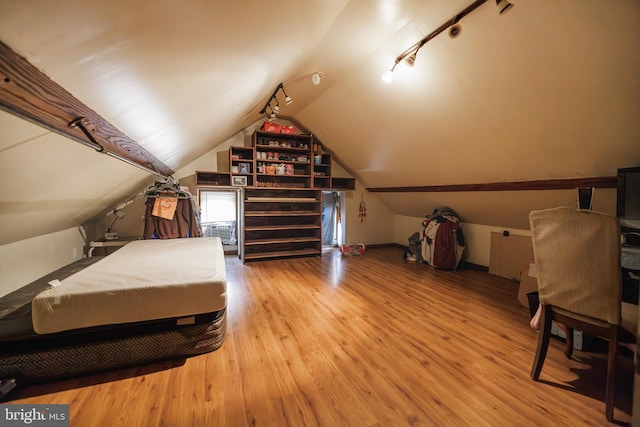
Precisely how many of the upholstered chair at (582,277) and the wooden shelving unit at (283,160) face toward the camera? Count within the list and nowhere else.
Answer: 1

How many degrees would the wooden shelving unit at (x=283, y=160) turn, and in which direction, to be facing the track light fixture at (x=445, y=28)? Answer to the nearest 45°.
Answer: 0° — it already faces it

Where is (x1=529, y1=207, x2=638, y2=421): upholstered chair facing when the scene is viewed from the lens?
facing away from the viewer and to the right of the viewer

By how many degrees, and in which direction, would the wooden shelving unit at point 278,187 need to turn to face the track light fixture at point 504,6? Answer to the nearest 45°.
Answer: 0° — it already faces it

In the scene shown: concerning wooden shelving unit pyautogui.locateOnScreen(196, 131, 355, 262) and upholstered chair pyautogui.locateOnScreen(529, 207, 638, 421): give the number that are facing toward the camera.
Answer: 1

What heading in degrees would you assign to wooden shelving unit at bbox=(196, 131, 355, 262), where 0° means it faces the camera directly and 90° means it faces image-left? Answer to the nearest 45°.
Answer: approximately 0°

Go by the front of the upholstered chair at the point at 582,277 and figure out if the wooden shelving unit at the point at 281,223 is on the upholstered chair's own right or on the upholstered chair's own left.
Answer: on the upholstered chair's own left
